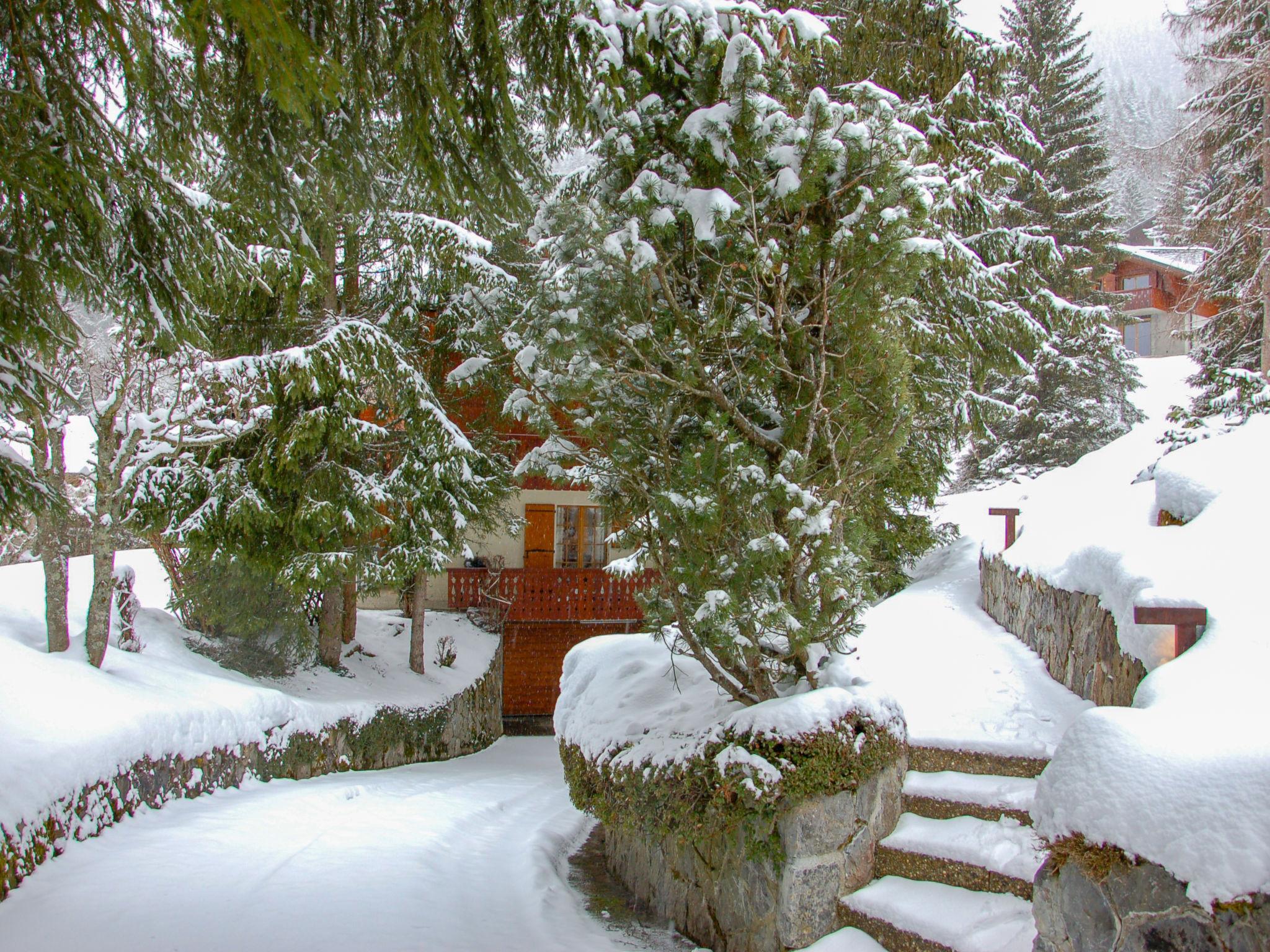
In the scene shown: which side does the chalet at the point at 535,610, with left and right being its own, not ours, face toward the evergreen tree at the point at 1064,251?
left

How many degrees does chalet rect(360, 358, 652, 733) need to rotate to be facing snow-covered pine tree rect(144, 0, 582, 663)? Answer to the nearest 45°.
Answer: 0° — it already faces it

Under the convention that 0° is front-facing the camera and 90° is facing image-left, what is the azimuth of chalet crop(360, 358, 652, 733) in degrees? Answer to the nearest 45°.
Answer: approximately 0°

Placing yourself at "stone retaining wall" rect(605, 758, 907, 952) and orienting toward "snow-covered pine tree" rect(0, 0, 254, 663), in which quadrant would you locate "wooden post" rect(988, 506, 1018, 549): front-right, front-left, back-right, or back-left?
front-right

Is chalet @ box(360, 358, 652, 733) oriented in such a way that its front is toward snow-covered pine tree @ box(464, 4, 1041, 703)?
yes
